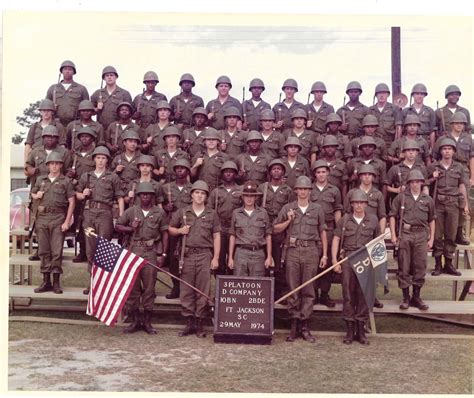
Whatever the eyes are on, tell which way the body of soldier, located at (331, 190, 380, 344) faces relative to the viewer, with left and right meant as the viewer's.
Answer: facing the viewer

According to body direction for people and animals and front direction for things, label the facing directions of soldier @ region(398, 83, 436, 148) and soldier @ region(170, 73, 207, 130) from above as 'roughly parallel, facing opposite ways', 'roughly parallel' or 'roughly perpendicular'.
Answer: roughly parallel

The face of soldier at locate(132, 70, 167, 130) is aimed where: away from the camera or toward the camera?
toward the camera

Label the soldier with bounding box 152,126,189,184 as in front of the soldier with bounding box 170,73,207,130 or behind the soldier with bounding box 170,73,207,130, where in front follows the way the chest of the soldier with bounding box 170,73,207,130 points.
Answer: in front

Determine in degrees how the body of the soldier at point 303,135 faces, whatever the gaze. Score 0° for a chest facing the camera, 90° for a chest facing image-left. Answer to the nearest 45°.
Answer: approximately 0°

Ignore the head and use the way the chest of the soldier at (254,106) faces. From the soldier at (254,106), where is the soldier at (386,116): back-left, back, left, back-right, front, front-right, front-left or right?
left

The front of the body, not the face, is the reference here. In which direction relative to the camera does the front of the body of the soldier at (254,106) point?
toward the camera

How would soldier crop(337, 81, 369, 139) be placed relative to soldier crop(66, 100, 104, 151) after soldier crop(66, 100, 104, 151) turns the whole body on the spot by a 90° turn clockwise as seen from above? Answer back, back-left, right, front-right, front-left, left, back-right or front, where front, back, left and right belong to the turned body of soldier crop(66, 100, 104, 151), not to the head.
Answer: back

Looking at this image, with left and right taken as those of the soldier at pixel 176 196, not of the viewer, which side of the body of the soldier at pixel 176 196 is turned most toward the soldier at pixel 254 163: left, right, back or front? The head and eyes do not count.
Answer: left

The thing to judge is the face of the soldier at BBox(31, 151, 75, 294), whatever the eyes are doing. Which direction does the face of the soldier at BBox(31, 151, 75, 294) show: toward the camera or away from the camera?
toward the camera

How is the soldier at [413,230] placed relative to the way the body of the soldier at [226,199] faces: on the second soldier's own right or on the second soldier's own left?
on the second soldier's own left

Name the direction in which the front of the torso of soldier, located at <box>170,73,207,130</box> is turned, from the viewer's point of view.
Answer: toward the camera

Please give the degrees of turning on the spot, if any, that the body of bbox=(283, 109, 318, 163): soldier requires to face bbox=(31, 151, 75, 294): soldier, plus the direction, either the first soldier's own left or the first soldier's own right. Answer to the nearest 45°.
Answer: approximately 90° to the first soldier's own right

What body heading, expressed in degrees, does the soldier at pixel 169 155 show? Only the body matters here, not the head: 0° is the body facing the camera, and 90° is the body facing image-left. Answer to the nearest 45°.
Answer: approximately 0°
